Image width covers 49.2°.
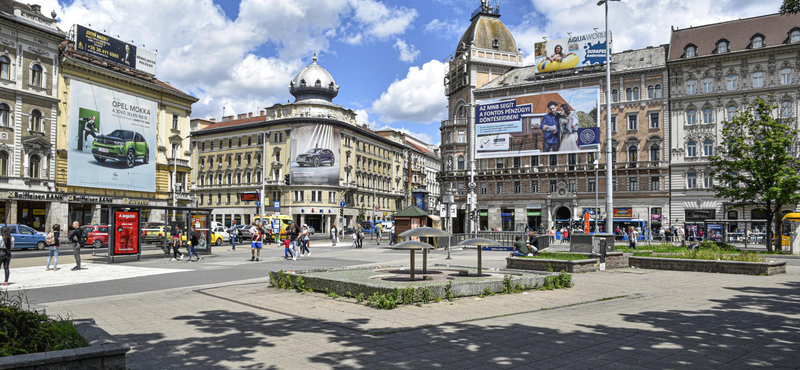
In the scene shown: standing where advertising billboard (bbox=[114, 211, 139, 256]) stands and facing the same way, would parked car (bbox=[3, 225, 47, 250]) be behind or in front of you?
behind

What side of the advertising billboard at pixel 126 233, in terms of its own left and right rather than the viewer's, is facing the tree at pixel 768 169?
left

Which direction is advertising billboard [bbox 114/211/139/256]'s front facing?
toward the camera

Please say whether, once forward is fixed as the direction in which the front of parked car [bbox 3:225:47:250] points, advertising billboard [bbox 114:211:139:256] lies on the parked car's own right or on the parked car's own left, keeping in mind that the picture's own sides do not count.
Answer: on the parked car's own right

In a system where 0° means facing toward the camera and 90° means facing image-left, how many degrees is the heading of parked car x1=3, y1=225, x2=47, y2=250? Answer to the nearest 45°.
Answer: approximately 270°

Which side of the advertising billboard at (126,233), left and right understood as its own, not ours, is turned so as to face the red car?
back
